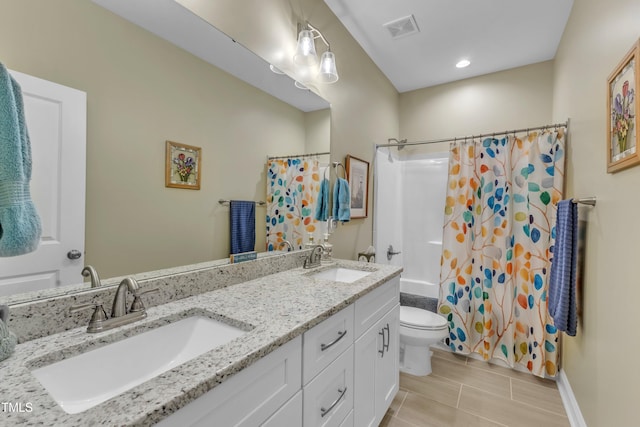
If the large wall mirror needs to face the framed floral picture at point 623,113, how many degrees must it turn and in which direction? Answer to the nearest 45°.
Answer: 0° — it already faces it

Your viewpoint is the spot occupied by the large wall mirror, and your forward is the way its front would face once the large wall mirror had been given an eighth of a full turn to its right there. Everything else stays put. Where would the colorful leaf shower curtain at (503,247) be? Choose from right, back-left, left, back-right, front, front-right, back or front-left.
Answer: left

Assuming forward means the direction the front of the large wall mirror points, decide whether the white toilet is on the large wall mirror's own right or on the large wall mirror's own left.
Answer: on the large wall mirror's own left

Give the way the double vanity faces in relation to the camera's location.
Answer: facing the viewer and to the right of the viewer

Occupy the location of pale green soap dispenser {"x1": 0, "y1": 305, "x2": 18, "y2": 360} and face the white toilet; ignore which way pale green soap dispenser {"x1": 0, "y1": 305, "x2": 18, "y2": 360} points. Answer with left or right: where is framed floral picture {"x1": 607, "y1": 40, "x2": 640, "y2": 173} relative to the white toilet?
right

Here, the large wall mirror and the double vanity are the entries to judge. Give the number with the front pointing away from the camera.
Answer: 0

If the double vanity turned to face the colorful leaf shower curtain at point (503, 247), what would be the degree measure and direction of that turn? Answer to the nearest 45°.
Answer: approximately 45° to its left
